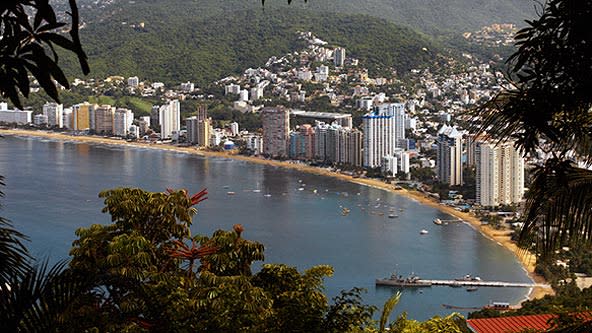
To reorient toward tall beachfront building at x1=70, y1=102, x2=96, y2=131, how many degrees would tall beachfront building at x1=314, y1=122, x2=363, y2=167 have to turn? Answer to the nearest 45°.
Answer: approximately 90° to its right

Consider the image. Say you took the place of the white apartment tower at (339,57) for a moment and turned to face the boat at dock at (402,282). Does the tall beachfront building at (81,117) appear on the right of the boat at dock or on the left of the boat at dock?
right

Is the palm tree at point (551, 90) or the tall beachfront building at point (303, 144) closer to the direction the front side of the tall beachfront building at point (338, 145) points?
the palm tree

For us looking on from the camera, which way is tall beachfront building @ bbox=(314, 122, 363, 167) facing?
facing the viewer and to the left of the viewer

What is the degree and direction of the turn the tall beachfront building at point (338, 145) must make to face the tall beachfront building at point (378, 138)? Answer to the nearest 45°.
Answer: approximately 90° to its left

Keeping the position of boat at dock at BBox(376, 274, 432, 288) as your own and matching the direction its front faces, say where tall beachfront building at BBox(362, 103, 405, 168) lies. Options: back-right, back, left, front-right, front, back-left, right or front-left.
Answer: right

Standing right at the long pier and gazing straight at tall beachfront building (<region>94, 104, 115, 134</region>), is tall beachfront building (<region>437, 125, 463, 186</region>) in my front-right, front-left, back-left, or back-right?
front-right

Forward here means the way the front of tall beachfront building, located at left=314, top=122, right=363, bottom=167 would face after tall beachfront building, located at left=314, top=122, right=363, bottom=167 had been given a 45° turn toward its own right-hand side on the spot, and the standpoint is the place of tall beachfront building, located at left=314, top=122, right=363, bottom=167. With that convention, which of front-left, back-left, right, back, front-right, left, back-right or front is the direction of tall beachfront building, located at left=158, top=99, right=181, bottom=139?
front-right

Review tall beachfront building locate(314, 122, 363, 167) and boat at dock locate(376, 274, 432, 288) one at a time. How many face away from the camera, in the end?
0

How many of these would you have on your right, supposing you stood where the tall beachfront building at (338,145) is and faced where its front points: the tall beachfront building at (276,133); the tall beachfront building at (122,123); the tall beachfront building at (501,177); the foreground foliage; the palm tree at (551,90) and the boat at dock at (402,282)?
2

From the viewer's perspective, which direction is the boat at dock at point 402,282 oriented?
to the viewer's left

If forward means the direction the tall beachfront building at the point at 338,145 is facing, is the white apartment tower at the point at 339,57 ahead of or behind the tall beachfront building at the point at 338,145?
behind

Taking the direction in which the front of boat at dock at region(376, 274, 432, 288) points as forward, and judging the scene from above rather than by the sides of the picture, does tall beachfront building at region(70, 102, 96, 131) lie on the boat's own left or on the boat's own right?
on the boat's own right

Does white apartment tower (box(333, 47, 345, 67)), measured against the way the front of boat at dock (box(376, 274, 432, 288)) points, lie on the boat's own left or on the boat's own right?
on the boat's own right

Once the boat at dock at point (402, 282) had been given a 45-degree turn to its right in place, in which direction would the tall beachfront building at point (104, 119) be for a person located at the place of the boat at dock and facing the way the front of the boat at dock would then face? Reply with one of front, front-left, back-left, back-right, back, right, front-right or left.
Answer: front

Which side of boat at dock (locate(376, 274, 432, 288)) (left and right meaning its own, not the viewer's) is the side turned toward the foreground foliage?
left

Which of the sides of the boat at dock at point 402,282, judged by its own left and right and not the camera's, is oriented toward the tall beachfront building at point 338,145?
right
